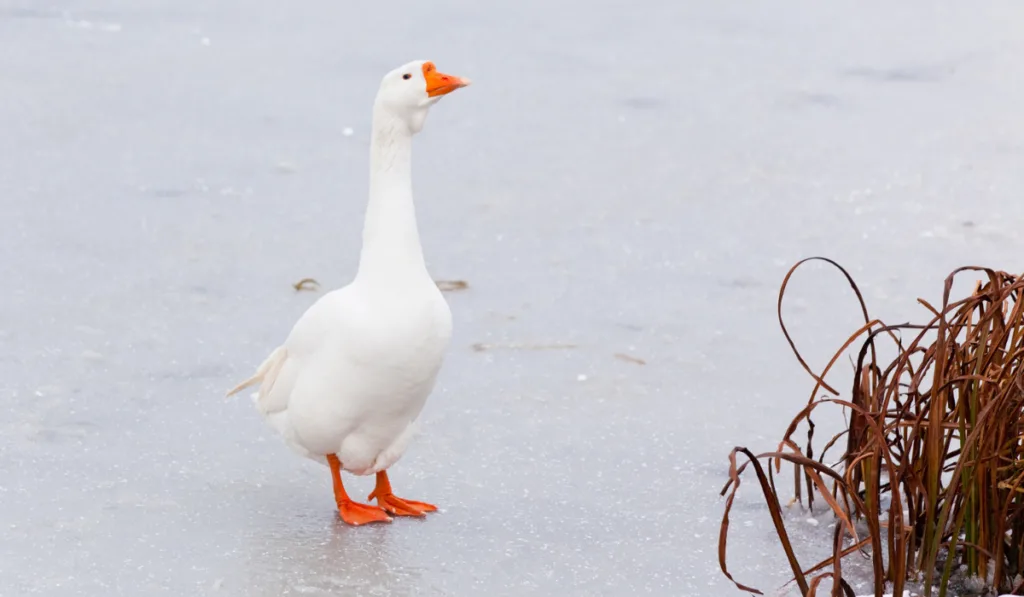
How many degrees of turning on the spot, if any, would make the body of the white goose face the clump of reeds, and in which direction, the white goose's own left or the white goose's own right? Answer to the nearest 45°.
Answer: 0° — it already faces it

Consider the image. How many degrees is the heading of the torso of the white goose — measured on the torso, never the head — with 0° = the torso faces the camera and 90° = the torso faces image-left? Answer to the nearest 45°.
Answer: approximately 315°
